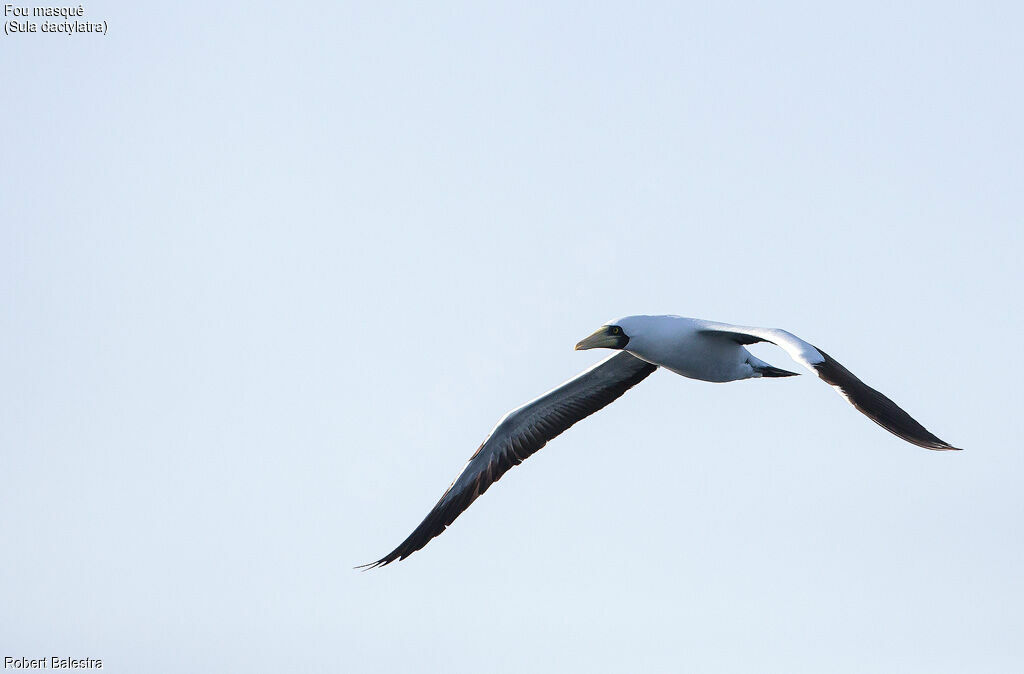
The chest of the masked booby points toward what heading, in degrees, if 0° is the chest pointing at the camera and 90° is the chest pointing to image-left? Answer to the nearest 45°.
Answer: approximately 45°
